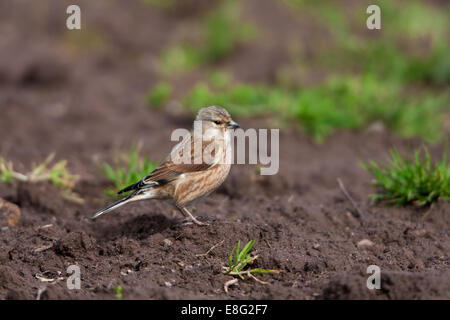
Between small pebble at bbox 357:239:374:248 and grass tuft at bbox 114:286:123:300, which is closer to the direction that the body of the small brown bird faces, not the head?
the small pebble

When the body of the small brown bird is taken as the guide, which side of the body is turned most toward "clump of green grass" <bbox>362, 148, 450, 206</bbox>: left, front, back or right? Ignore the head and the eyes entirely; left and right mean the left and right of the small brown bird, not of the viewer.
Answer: front

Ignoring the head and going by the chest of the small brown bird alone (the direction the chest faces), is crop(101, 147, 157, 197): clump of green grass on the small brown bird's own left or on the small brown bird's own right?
on the small brown bird's own left

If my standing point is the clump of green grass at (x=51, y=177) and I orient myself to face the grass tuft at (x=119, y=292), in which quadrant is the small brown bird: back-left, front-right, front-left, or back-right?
front-left

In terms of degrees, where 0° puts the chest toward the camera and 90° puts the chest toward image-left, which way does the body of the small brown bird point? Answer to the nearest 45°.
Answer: approximately 270°

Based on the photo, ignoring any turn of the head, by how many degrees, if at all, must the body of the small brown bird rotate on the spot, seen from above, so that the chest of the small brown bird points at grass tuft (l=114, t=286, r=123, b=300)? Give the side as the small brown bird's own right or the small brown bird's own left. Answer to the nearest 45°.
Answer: approximately 90° to the small brown bird's own right

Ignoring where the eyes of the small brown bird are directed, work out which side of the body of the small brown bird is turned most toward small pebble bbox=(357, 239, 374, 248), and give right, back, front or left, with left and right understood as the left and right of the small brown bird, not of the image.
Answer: front

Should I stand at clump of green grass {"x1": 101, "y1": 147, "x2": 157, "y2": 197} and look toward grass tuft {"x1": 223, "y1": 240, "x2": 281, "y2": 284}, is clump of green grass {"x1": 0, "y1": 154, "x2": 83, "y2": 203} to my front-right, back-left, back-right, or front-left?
back-right

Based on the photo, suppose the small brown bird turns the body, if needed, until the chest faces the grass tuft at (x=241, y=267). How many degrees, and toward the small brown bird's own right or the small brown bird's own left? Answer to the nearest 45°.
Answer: approximately 90° to the small brown bird's own right

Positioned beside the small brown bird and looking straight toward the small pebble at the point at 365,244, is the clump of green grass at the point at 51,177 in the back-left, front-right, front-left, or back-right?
back-left
